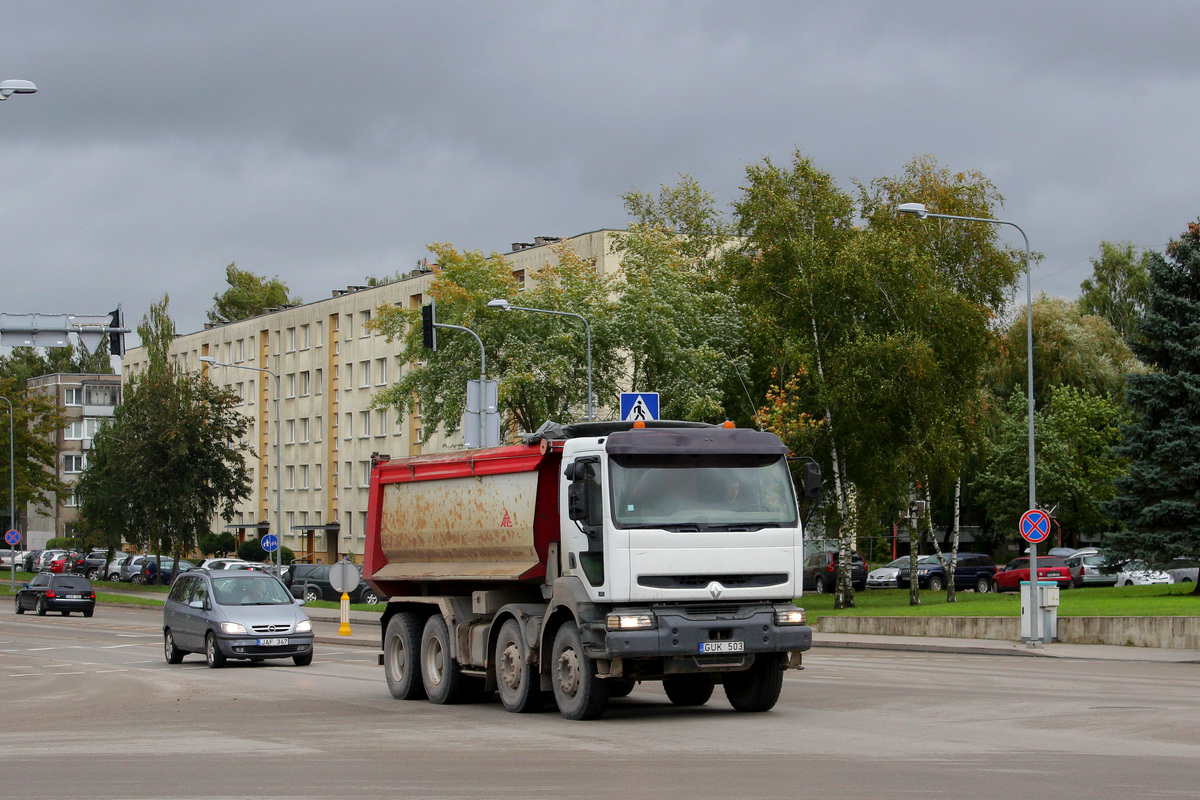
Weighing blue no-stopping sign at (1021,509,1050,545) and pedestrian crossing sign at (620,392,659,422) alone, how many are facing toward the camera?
2

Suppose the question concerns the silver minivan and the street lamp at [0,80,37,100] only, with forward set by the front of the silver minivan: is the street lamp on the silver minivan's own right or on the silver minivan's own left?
on the silver minivan's own right

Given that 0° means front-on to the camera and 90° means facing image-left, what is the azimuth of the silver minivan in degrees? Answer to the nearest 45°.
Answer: approximately 315°

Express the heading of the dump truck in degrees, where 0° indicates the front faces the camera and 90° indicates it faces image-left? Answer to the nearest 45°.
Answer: approximately 315°

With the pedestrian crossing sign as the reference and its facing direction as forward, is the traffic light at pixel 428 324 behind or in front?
behind

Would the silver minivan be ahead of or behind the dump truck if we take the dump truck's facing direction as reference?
behind

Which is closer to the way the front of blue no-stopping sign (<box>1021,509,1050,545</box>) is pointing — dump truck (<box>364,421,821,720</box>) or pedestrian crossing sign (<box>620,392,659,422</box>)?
the dump truck

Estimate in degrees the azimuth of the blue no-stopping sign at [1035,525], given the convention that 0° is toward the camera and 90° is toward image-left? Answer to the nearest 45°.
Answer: approximately 0°
